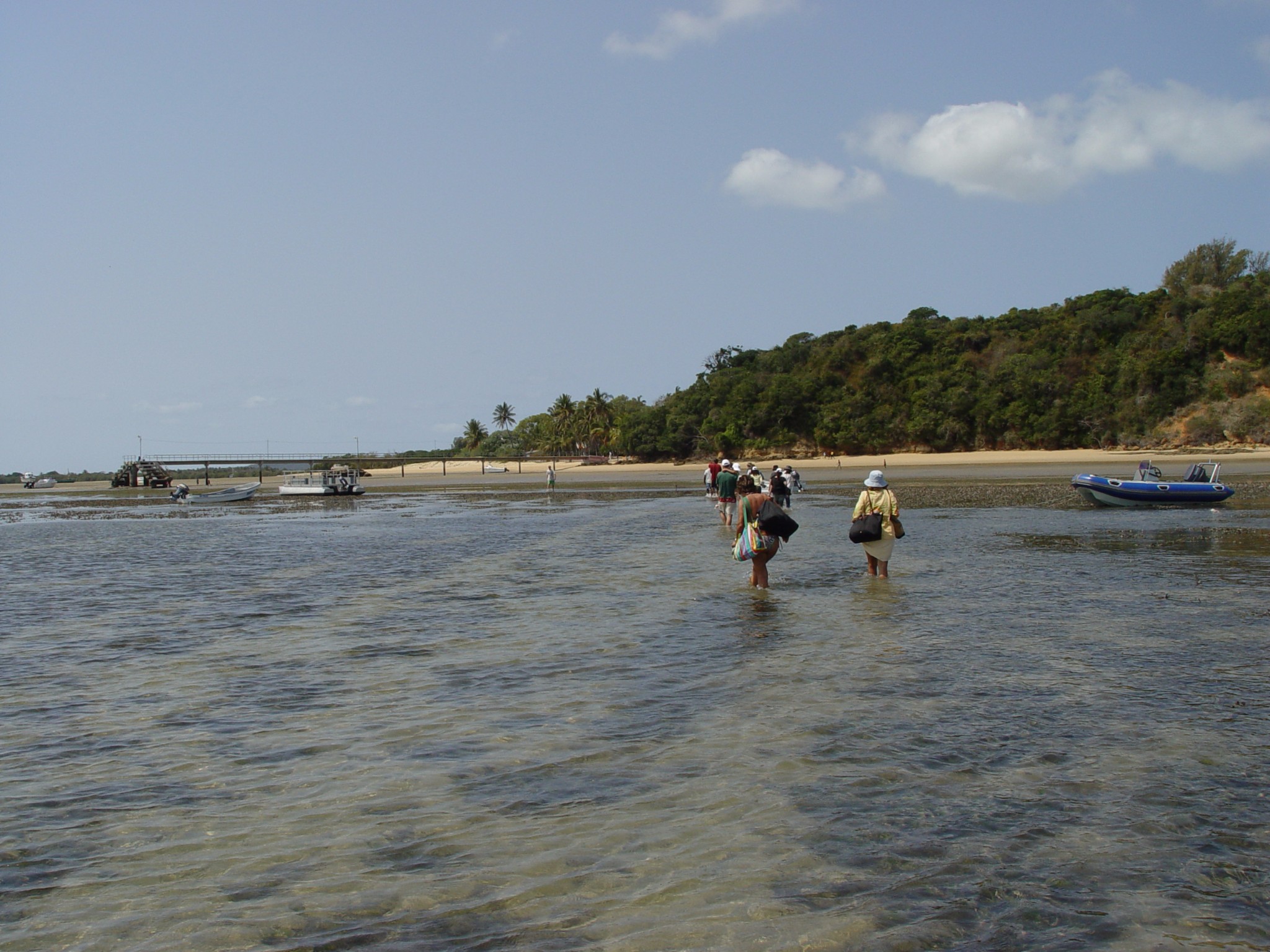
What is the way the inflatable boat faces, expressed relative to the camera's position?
facing to the left of the viewer

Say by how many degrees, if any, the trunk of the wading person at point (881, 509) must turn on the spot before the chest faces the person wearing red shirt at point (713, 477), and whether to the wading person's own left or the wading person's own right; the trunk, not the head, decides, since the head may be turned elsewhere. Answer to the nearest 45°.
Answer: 0° — they already face them

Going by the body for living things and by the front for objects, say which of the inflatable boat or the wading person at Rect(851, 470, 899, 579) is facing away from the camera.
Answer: the wading person

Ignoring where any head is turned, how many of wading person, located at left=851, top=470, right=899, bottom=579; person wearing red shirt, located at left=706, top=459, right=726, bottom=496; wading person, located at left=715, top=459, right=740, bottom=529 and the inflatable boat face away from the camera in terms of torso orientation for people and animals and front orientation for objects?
3

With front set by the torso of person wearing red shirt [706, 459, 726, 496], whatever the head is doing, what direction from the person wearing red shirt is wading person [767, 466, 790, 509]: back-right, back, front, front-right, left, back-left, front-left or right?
back

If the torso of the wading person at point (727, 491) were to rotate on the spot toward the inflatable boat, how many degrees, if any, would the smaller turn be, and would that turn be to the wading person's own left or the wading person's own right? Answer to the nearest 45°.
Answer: approximately 90° to the wading person's own right

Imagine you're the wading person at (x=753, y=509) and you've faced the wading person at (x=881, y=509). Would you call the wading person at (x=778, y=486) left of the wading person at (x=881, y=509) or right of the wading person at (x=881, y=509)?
left

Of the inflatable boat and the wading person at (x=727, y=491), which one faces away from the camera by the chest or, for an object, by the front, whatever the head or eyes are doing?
the wading person

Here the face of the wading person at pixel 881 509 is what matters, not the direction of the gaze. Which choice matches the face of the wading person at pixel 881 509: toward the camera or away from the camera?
away from the camera

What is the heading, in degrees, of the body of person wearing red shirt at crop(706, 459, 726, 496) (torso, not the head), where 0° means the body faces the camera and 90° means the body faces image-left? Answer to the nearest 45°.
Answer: approximately 180°

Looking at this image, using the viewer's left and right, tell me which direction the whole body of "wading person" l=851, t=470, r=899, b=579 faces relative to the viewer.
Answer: facing away from the viewer

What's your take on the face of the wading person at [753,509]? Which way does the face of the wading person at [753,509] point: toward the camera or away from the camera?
away from the camera

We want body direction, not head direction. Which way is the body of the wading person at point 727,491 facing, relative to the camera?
away from the camera

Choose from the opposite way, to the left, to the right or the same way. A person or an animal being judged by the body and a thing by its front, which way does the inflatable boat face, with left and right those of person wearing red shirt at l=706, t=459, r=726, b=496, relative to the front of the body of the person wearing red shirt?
to the left
